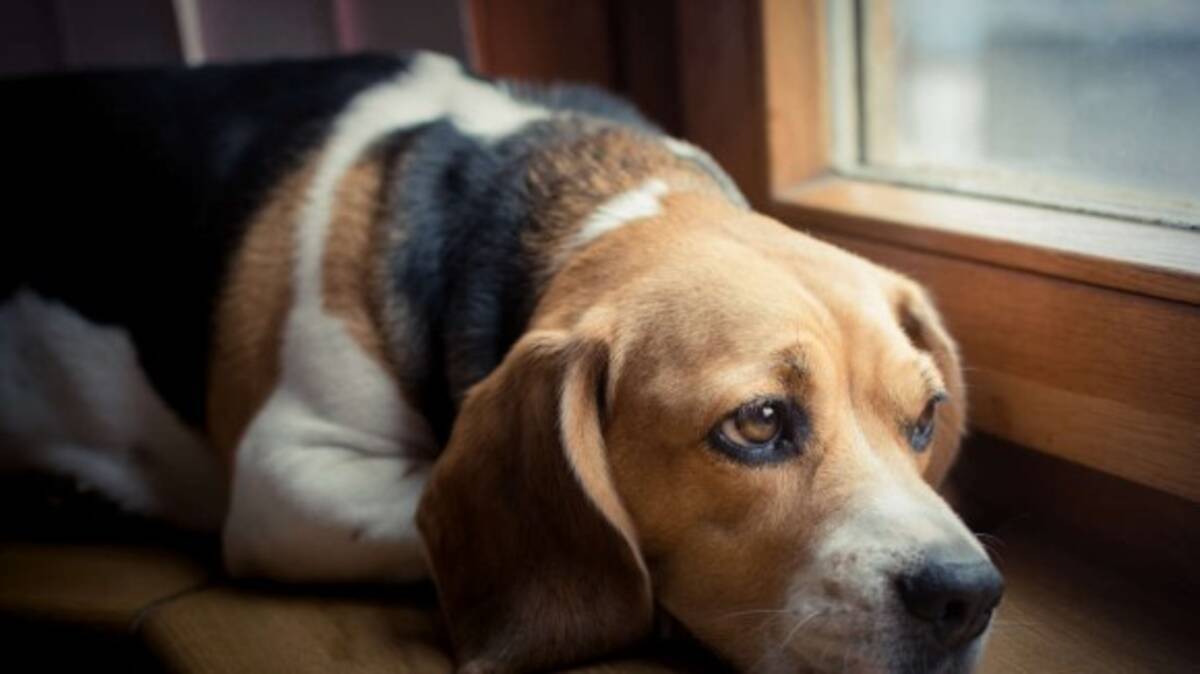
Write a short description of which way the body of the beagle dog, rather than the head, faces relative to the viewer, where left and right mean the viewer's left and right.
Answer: facing the viewer and to the right of the viewer

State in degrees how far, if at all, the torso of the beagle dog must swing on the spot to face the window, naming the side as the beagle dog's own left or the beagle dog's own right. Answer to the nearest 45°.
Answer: approximately 45° to the beagle dog's own left
